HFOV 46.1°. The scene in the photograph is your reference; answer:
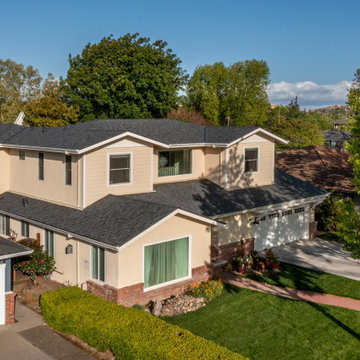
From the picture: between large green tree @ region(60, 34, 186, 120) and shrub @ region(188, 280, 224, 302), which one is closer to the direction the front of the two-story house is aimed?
the shrub

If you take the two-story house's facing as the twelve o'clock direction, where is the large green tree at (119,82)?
The large green tree is roughly at 7 o'clock from the two-story house.

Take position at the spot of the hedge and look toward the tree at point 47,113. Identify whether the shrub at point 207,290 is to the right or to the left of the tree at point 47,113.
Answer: right

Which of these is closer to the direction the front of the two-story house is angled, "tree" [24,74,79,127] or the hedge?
the hedge

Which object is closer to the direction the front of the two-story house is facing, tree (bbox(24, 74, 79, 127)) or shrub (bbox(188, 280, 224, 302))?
the shrub

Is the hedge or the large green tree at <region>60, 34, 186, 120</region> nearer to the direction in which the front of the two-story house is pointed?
the hedge

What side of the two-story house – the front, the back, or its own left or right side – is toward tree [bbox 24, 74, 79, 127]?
back

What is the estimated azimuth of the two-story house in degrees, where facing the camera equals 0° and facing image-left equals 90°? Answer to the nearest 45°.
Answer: approximately 315°

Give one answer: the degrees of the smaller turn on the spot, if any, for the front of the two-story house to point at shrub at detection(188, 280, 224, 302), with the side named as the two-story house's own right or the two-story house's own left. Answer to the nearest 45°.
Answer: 0° — it already faces it

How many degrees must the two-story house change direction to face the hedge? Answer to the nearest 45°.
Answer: approximately 45° to its right

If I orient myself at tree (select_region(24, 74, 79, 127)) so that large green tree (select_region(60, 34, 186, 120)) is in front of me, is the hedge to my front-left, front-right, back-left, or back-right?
back-right

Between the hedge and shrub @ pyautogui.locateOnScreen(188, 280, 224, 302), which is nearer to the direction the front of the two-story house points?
the shrub

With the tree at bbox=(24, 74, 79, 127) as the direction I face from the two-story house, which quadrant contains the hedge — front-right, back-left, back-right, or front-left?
back-left
